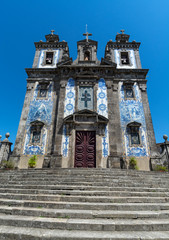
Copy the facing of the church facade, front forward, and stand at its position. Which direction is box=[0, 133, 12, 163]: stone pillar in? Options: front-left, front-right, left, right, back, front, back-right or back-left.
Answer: right

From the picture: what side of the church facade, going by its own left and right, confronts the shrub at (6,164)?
right

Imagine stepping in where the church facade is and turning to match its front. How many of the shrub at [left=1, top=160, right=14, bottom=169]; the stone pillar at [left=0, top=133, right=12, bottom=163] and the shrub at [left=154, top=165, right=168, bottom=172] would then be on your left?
1

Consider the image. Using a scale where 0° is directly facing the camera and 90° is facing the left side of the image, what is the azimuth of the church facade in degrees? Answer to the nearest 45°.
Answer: approximately 0°

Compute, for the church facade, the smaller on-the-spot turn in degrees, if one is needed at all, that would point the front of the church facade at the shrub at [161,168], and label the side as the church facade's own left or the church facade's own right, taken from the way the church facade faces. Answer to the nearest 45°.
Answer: approximately 90° to the church facade's own left
